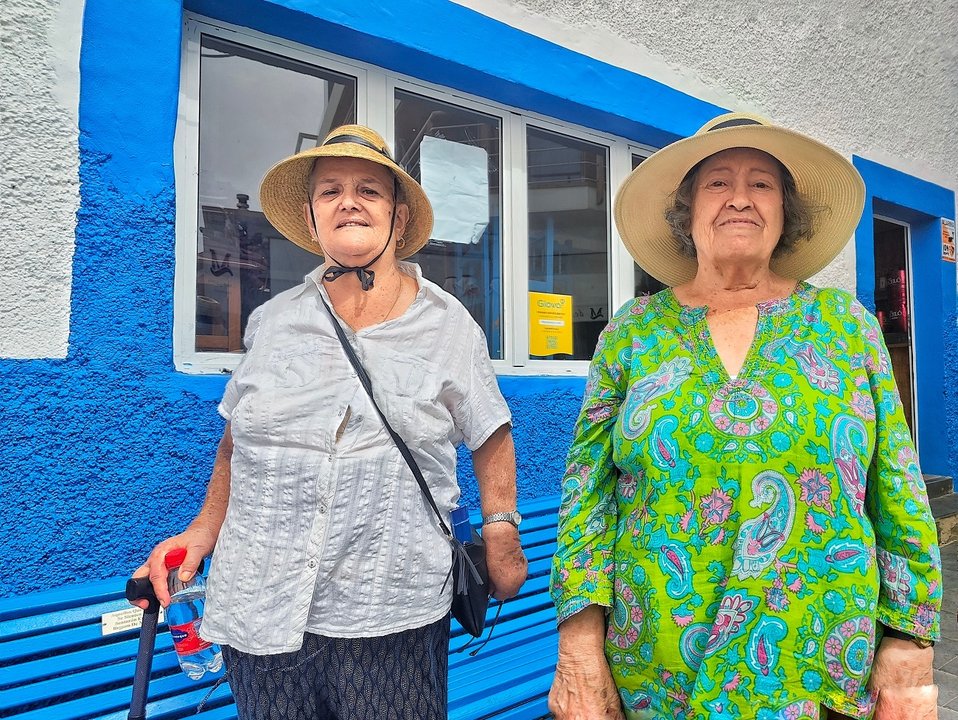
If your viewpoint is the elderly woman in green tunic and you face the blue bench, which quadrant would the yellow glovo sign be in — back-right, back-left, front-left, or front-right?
front-right

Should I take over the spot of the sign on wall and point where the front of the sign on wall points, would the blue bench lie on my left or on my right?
on my right

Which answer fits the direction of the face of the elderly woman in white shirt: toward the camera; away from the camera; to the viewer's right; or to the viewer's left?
toward the camera

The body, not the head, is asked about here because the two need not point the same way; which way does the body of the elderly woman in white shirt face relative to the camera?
toward the camera

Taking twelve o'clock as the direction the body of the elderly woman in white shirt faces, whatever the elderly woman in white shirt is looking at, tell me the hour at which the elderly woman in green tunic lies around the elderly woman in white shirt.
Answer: The elderly woman in green tunic is roughly at 10 o'clock from the elderly woman in white shirt.

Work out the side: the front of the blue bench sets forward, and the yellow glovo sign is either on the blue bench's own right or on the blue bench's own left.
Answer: on the blue bench's own left

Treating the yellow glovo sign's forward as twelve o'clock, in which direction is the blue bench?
The blue bench is roughly at 3 o'clock from the yellow glovo sign.

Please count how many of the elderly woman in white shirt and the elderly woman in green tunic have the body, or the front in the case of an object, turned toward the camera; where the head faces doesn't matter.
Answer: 2

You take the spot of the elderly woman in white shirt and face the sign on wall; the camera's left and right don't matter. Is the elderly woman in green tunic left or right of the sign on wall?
right

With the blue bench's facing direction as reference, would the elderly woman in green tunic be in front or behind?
in front

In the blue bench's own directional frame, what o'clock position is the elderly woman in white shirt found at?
The elderly woman in white shirt is roughly at 12 o'clock from the blue bench.

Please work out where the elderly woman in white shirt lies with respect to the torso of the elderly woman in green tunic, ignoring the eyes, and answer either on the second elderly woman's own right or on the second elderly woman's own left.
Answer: on the second elderly woman's own right

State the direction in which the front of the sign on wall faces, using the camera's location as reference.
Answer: facing the viewer and to the right of the viewer

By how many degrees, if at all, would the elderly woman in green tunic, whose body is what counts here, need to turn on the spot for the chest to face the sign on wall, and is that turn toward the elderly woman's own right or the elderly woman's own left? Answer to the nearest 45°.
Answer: approximately 180°

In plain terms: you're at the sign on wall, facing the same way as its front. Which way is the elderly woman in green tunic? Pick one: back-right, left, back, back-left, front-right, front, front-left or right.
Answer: front-right

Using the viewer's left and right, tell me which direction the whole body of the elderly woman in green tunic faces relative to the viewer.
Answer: facing the viewer
